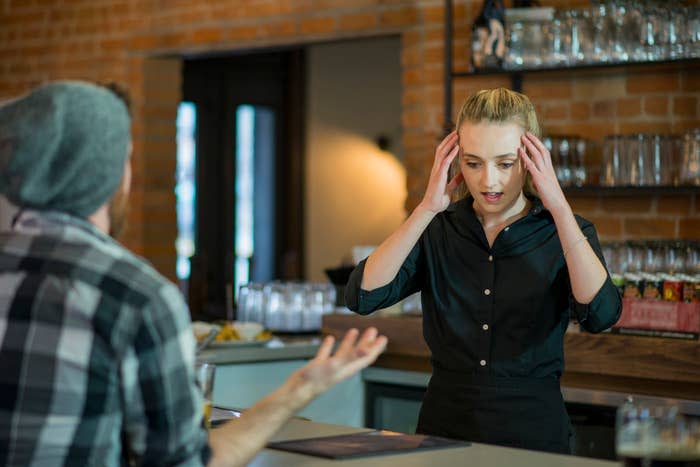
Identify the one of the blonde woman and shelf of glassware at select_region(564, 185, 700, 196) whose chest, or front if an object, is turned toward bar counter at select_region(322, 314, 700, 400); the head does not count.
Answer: the shelf of glassware

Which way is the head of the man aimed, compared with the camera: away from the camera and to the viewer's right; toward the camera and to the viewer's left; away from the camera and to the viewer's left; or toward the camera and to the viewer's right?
away from the camera and to the viewer's right

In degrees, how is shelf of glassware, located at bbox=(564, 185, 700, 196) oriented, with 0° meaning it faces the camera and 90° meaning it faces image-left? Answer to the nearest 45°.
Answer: approximately 0°

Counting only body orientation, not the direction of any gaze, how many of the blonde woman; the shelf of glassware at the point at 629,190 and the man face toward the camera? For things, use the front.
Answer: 2

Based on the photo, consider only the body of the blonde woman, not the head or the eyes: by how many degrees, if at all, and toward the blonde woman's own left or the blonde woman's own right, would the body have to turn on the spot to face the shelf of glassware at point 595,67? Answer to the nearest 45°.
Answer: approximately 180°

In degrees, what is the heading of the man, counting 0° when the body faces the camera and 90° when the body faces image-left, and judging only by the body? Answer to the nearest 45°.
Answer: approximately 225°

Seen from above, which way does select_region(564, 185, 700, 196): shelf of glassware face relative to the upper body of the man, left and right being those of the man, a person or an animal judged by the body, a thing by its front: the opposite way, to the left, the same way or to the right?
the opposite way

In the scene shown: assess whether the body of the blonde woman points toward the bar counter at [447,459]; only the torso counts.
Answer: yes

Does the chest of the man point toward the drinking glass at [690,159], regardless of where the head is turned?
yes
